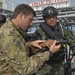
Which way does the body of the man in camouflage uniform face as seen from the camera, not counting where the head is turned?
to the viewer's right

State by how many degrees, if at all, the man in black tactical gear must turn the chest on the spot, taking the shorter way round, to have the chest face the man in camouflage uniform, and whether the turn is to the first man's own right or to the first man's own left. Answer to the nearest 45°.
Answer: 0° — they already face them

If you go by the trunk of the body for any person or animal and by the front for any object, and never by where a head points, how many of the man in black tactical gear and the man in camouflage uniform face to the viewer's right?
1

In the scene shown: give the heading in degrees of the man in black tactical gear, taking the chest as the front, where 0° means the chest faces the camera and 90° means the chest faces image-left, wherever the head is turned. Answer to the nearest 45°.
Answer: approximately 0°
